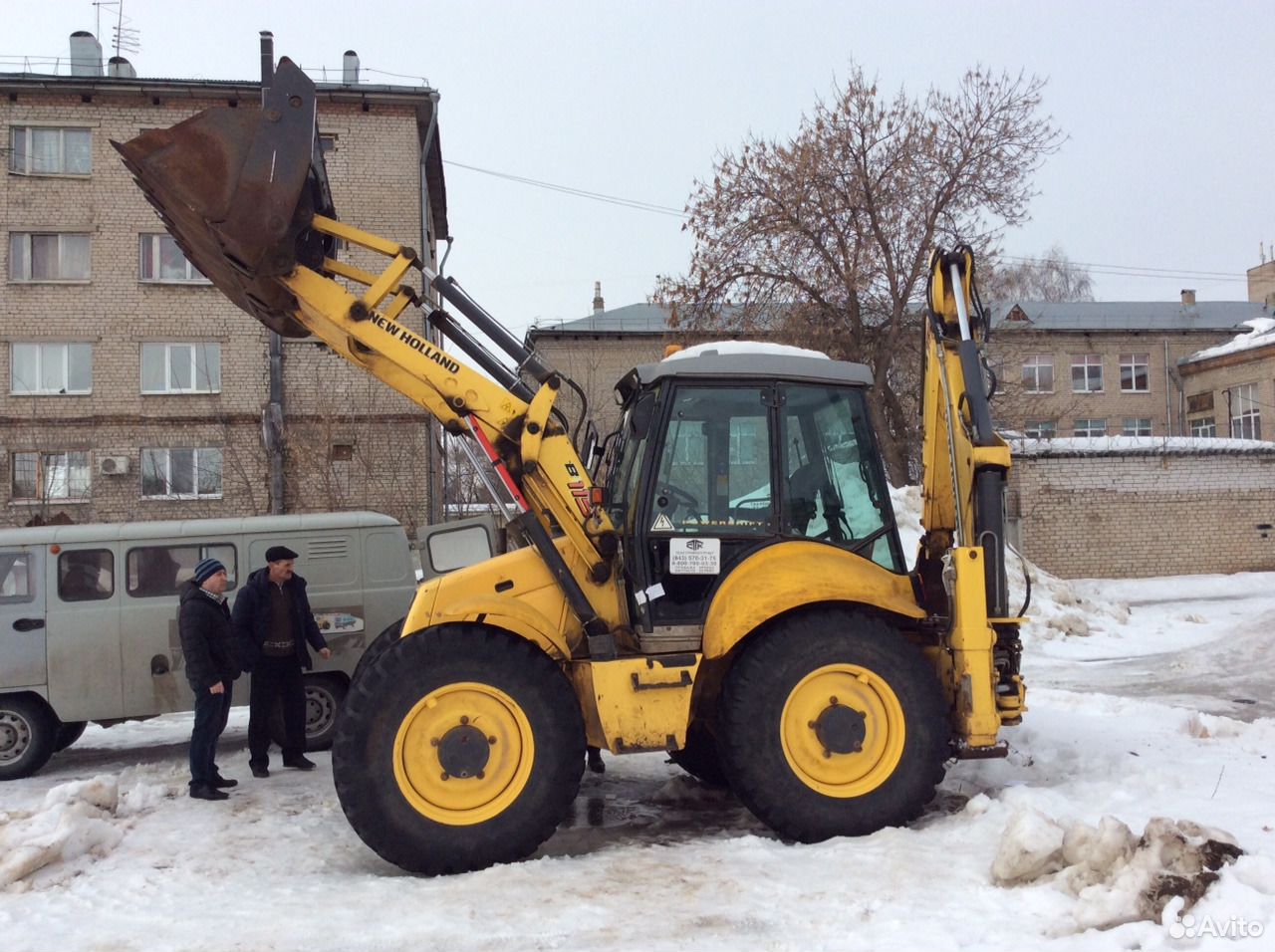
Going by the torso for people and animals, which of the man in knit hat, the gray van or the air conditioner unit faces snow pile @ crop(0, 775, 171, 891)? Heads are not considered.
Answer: the air conditioner unit

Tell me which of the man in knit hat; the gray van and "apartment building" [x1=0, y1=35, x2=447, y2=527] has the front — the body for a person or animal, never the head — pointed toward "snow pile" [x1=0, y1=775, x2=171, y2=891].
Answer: the apartment building

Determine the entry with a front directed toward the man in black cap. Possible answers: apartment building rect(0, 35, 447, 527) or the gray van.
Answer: the apartment building

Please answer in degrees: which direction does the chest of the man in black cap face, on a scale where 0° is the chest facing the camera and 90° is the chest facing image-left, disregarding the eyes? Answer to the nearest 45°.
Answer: approximately 315°

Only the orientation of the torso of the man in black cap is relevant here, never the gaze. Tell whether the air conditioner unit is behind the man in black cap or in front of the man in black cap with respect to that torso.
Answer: behind

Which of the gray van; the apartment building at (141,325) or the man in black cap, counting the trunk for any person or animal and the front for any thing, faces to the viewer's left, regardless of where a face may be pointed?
the gray van

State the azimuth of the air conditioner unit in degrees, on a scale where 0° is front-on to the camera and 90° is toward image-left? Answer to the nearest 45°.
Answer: approximately 0°

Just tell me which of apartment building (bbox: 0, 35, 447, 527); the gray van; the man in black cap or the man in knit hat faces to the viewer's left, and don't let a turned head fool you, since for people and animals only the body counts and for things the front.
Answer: the gray van

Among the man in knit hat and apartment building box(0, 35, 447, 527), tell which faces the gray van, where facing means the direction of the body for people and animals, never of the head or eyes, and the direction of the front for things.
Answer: the apartment building

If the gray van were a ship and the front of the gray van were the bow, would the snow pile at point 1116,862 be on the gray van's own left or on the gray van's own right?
on the gray van's own left

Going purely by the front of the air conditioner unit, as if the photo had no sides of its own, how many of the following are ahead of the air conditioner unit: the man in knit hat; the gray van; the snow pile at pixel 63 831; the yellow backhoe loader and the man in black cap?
5

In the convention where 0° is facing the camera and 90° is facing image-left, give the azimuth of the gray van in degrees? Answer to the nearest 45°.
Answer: approximately 90°

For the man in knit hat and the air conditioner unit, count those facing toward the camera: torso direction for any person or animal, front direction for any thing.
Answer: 1

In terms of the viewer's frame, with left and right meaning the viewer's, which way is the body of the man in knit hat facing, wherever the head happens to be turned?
facing to the right of the viewer

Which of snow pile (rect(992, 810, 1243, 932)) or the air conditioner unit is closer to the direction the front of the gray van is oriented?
the air conditioner unit

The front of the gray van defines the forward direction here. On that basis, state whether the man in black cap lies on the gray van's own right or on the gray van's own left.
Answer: on the gray van's own left

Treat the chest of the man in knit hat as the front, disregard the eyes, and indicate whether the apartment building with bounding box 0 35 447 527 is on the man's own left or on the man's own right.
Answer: on the man's own left

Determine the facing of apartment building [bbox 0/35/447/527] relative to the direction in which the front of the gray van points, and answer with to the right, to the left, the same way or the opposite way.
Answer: to the left

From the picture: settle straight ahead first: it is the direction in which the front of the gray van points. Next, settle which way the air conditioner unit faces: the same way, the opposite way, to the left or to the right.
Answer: to the left
